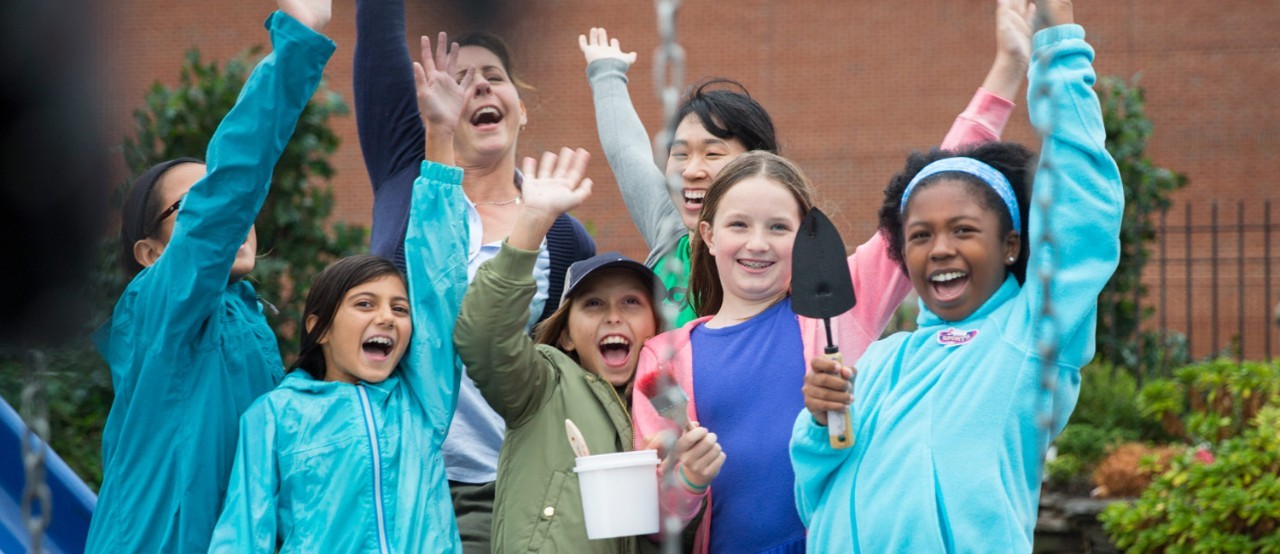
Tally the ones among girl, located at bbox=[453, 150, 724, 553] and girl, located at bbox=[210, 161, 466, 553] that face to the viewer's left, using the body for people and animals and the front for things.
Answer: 0

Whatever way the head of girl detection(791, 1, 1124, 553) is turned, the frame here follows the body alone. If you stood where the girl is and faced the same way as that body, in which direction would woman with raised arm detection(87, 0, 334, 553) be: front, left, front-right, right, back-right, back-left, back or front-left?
front-right

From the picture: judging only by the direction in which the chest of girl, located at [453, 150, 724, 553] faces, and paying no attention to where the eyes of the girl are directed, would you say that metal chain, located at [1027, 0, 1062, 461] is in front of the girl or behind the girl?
in front

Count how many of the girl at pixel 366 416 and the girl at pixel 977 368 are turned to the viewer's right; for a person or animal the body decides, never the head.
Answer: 0

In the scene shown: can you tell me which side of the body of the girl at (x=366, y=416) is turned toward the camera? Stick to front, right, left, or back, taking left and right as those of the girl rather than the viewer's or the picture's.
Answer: front

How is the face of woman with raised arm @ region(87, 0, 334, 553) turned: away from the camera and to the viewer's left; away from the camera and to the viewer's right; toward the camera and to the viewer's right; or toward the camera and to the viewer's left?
toward the camera and to the viewer's right

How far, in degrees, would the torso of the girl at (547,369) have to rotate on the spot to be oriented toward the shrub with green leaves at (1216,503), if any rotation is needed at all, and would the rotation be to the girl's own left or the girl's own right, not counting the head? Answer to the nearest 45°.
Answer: approximately 90° to the girl's own left

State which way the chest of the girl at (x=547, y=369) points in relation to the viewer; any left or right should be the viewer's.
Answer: facing the viewer and to the right of the viewer

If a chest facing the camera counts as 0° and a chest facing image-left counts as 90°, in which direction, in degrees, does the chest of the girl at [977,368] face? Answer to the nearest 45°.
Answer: approximately 45°
